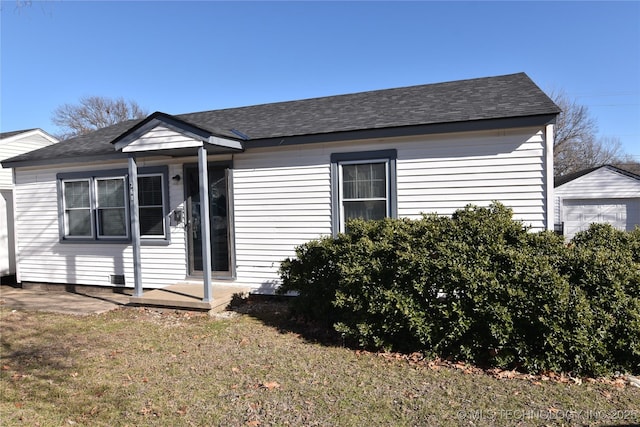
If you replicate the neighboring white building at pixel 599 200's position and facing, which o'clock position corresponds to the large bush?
The large bush is roughly at 12 o'clock from the neighboring white building.

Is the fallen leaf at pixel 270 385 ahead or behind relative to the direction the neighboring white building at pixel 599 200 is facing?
ahead

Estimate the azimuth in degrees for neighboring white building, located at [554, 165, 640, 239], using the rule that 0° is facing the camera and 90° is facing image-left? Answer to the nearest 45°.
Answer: approximately 0°

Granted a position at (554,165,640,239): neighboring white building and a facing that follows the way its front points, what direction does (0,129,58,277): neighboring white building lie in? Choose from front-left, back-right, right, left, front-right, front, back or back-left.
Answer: front-right

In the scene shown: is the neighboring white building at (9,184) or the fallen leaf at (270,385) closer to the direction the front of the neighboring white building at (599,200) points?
the fallen leaf

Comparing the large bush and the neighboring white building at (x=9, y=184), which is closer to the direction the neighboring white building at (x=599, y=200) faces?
the large bush

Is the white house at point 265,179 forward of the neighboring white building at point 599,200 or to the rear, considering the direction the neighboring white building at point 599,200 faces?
forward
